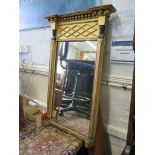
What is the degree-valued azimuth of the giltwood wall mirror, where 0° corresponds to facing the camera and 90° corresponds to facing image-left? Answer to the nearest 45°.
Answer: approximately 45°
